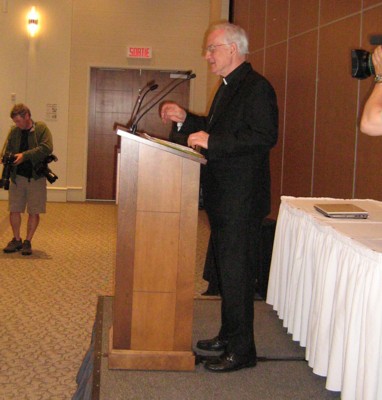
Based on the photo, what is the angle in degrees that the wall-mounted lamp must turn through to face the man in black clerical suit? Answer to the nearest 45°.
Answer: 0° — it already faces them

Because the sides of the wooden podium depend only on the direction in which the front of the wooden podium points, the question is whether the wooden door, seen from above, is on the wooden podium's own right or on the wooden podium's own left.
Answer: on the wooden podium's own right

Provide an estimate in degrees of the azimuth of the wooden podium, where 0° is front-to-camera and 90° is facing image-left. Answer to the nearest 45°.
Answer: approximately 90°

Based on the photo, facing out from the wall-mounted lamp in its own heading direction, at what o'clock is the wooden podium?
The wooden podium is roughly at 12 o'clock from the wall-mounted lamp.

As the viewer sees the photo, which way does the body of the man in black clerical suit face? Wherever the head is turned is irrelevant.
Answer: to the viewer's left

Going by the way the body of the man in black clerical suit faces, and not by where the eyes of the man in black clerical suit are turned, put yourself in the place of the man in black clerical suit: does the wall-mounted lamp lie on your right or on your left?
on your right

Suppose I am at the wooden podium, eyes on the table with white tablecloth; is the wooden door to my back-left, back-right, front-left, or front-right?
back-left

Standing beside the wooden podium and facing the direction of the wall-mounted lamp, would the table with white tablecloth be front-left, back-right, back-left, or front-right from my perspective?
back-right

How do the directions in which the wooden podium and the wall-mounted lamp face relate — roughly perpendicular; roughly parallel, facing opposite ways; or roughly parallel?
roughly perpendicular
